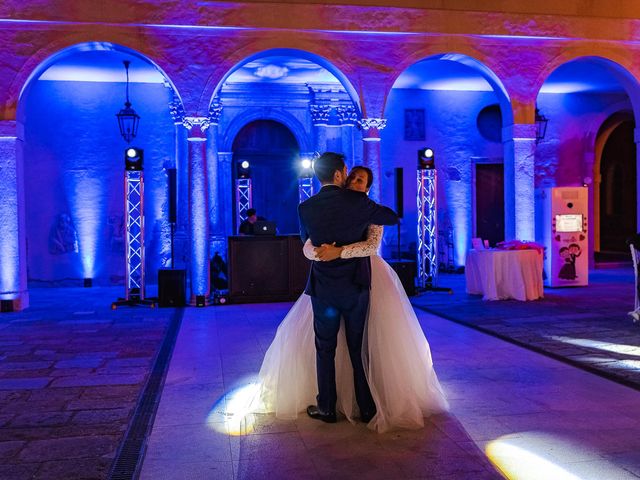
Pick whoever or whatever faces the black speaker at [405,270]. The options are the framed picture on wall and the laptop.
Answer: the framed picture on wall

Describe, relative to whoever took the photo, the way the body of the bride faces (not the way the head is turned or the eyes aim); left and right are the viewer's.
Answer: facing the viewer

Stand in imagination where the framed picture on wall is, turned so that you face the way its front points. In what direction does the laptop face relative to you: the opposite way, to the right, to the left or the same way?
the opposite way

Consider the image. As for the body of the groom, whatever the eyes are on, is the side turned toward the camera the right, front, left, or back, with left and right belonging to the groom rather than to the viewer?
back

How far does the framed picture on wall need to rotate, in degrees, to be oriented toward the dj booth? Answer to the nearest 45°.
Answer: approximately 45° to its right

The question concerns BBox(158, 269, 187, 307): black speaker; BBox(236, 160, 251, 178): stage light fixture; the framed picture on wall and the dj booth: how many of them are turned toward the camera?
4

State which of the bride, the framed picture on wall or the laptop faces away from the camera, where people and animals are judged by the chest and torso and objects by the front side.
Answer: the laptop

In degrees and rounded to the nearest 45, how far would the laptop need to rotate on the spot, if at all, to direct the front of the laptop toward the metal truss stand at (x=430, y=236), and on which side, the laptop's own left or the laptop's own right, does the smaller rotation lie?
approximately 90° to the laptop's own right

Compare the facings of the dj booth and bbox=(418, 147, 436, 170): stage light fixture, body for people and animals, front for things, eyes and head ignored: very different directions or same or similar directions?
same or similar directions

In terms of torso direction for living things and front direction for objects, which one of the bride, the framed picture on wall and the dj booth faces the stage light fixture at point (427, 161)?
the framed picture on wall

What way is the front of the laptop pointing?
away from the camera

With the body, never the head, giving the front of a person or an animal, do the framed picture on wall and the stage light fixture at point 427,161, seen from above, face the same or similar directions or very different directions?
same or similar directions

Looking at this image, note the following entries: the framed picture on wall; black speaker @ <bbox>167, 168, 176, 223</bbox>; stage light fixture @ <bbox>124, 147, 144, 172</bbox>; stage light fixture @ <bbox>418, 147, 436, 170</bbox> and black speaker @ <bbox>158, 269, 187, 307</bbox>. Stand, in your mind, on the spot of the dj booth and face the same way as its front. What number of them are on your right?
3

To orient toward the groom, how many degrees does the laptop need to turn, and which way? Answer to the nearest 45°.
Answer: approximately 180°

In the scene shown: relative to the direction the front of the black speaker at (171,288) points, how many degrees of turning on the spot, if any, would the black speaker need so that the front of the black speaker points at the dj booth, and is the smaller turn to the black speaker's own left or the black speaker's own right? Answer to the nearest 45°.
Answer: approximately 90° to the black speaker's own left

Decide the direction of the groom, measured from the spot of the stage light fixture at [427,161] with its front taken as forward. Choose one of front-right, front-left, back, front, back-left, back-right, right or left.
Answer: front
